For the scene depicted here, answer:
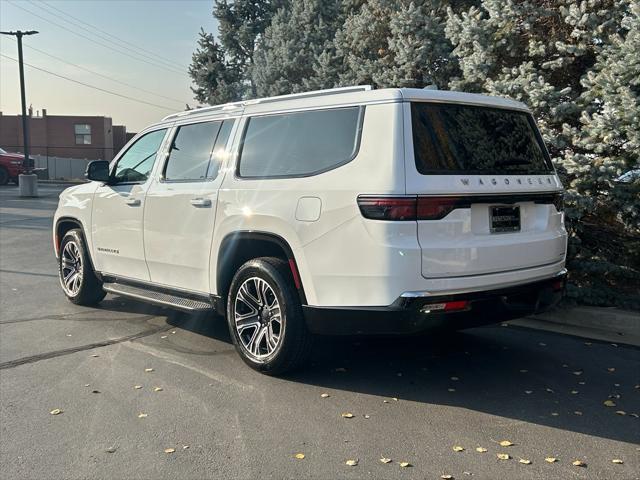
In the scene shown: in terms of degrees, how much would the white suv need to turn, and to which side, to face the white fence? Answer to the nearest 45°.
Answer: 0° — it already faces it

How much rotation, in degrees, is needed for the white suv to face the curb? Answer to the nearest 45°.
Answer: approximately 90° to its right

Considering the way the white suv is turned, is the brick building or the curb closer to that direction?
the brick building

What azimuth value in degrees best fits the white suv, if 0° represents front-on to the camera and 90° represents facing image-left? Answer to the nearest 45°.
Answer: approximately 135°
